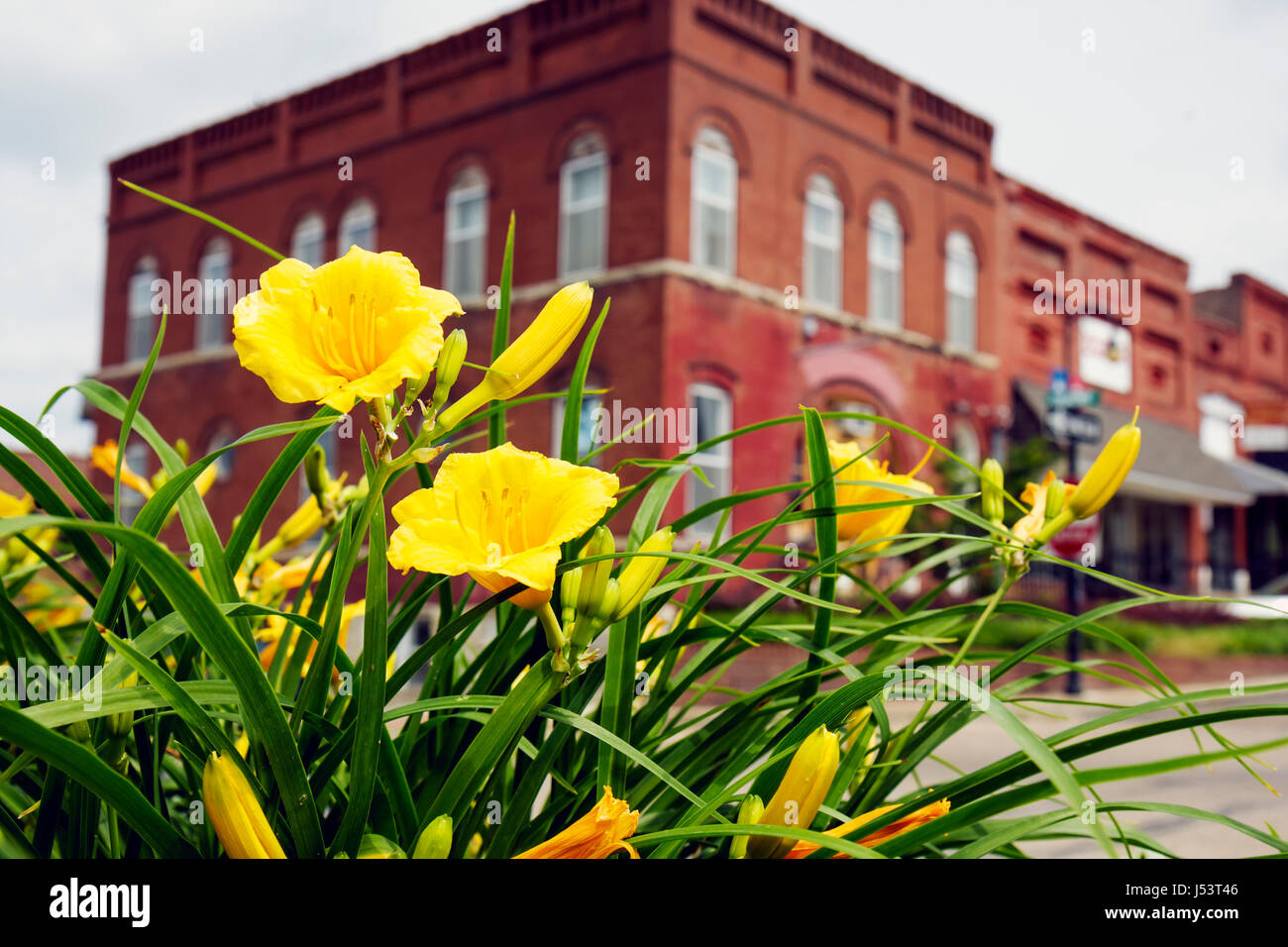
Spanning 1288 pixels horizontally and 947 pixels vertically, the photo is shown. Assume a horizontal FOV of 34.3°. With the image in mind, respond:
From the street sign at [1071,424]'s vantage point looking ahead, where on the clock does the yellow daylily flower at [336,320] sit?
The yellow daylily flower is roughly at 12 o'clock from the street sign.

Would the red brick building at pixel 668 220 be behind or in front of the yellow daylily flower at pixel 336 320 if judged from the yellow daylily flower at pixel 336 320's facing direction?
behind

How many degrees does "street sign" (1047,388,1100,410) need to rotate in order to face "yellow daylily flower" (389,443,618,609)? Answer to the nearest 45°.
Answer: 0° — it already faces it

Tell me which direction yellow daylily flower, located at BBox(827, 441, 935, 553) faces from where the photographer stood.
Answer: facing to the right of the viewer
